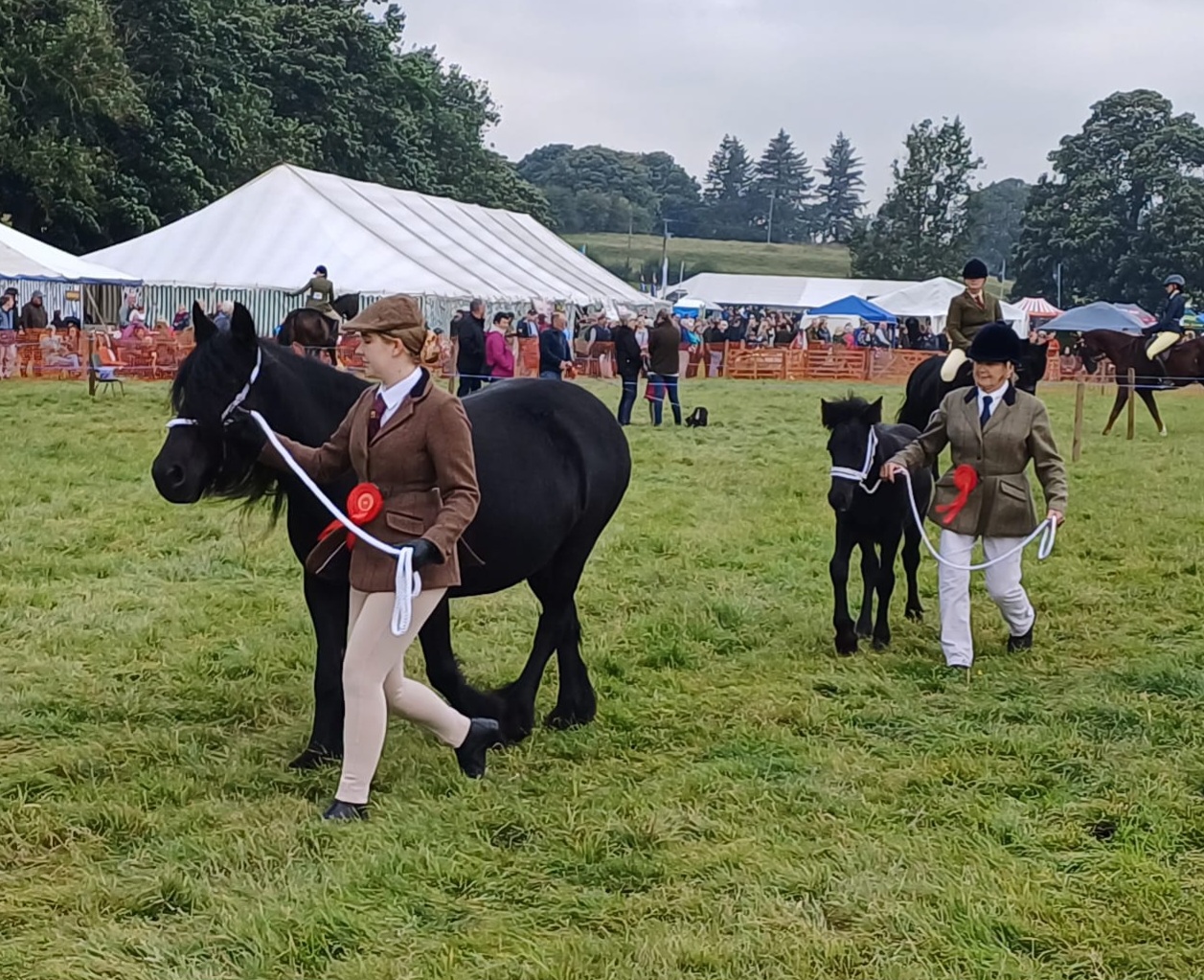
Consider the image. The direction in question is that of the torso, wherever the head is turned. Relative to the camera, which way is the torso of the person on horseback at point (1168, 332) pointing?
to the viewer's left

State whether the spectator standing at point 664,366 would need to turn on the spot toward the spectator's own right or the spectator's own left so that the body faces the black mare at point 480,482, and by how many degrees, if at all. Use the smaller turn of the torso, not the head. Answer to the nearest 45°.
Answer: approximately 180°

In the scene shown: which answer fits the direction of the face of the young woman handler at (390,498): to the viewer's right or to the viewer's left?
to the viewer's left

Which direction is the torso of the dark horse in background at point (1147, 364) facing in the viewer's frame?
to the viewer's left

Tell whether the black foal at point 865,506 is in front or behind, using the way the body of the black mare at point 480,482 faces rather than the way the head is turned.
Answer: behind

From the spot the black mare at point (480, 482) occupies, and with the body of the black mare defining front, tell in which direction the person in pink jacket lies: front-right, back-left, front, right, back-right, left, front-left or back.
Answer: back-right

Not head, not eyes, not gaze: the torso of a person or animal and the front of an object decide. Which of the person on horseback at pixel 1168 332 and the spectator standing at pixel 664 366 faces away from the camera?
the spectator standing

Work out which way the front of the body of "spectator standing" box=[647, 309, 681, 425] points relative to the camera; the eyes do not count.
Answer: away from the camera

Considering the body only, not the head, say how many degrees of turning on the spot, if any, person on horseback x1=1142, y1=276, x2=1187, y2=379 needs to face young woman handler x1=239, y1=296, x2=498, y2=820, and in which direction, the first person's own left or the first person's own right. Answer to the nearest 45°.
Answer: approximately 90° to the first person's own left

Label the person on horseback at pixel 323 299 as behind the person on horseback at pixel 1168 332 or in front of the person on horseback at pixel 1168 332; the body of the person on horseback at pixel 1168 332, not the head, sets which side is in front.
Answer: in front
